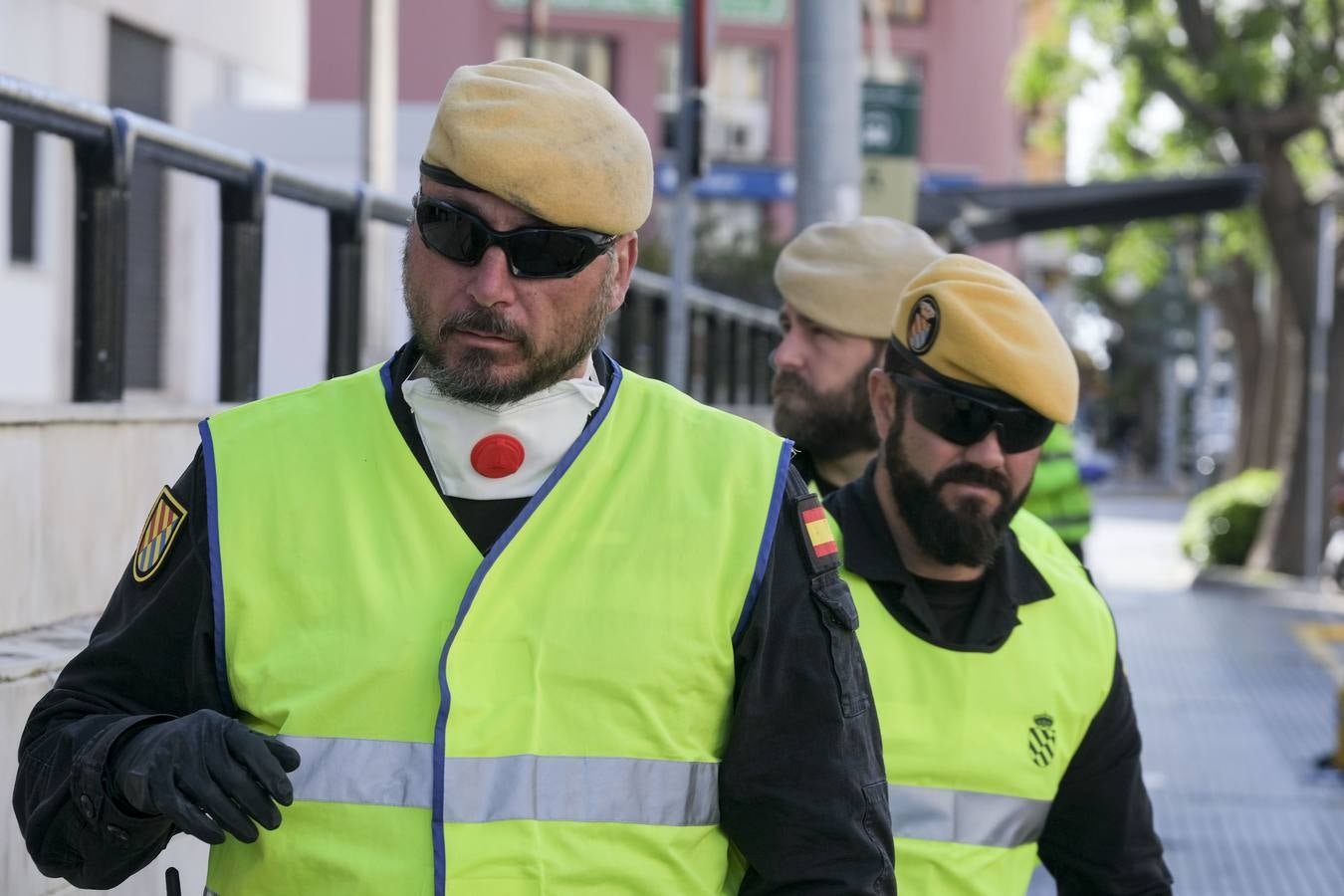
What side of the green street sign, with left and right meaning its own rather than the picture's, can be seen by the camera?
front

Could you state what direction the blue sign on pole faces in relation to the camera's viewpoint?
facing the viewer

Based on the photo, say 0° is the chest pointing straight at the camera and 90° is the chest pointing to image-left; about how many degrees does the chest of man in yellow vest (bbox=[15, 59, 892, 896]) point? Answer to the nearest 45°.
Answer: approximately 0°

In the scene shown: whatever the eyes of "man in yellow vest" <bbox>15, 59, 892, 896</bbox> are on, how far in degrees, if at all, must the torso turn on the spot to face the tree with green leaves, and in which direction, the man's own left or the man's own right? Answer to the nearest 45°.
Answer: approximately 135° to the man's own left

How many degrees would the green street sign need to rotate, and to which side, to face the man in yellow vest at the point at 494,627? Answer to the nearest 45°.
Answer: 0° — it already faces them

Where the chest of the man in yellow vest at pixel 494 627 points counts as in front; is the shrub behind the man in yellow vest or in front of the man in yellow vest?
behind

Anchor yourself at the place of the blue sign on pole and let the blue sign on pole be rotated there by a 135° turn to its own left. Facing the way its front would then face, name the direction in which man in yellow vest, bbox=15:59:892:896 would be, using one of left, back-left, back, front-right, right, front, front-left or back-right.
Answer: back-right

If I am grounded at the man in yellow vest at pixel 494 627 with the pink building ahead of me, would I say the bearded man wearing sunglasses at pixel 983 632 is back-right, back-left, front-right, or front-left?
front-right
